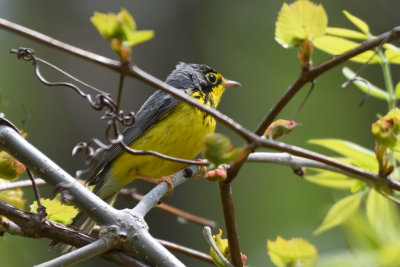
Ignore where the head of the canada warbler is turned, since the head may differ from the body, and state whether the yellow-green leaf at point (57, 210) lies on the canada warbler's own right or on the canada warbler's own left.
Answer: on the canada warbler's own right

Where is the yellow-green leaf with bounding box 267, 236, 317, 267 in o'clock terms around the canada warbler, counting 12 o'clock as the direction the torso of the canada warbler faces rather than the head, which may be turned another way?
The yellow-green leaf is roughly at 12 o'clock from the canada warbler.

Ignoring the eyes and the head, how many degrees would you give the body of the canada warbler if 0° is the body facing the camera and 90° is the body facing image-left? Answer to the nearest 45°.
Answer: approximately 270°

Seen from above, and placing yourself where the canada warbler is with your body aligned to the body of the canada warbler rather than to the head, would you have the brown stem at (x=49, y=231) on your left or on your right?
on your right

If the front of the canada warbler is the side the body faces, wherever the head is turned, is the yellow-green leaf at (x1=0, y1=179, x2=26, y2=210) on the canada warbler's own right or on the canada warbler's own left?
on the canada warbler's own right
